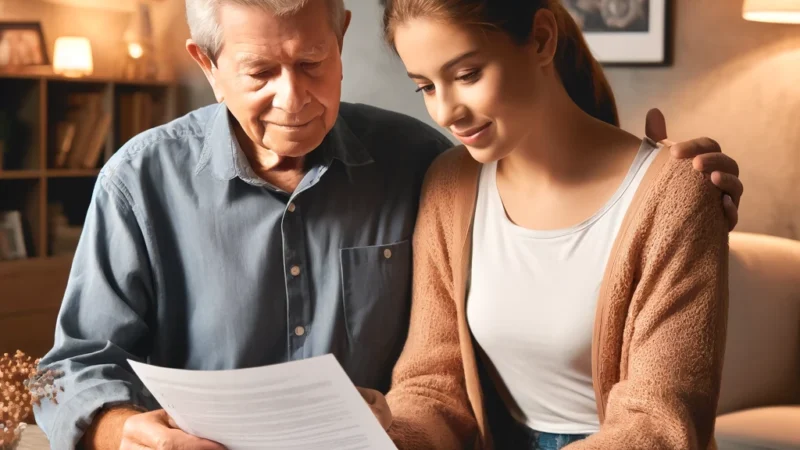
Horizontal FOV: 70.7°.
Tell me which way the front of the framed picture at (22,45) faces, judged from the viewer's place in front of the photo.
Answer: facing the viewer

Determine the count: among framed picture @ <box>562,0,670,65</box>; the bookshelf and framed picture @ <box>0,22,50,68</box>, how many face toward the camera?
3

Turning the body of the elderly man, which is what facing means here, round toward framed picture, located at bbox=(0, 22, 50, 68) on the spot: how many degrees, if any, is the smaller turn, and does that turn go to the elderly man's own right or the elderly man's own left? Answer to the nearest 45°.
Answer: approximately 135° to the elderly man's own right

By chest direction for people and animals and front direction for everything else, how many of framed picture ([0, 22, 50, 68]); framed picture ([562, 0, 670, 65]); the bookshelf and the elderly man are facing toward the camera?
4

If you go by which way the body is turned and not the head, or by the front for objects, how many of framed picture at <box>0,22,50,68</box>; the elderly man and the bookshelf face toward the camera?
3

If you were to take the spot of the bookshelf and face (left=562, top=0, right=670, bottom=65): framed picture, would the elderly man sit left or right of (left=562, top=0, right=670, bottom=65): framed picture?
right

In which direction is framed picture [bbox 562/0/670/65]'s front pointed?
toward the camera

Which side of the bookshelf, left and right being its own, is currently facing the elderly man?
front

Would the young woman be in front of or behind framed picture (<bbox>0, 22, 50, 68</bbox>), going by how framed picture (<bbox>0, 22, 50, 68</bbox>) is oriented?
in front

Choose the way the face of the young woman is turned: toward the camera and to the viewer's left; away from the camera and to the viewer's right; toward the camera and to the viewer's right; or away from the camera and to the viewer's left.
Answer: toward the camera and to the viewer's left

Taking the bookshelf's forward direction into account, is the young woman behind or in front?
in front
